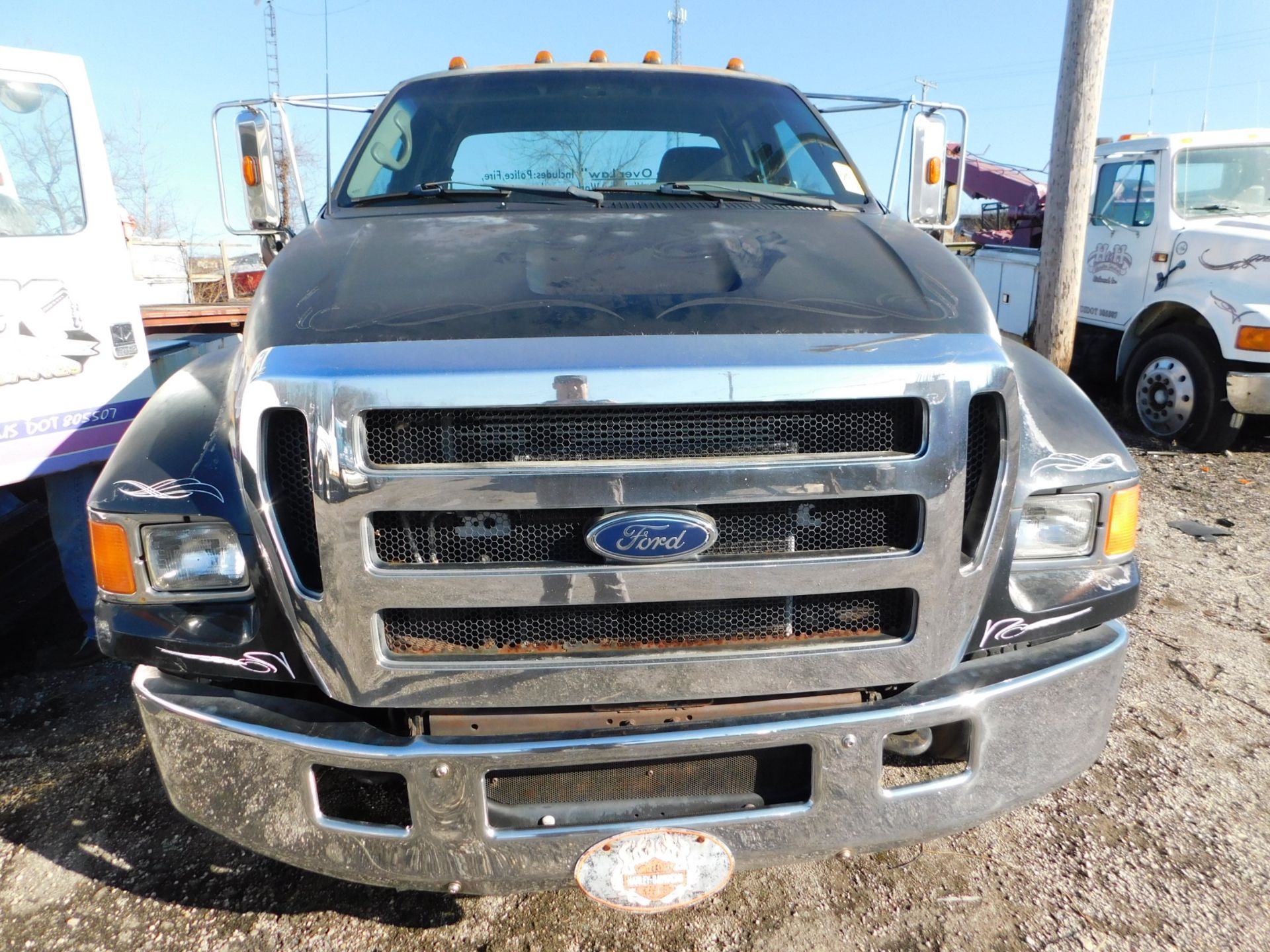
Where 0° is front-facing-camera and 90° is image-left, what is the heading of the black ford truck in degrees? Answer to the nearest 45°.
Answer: approximately 0°

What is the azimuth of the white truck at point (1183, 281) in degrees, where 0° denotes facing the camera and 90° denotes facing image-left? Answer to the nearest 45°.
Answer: approximately 315°

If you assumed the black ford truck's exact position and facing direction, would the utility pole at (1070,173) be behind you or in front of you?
behind

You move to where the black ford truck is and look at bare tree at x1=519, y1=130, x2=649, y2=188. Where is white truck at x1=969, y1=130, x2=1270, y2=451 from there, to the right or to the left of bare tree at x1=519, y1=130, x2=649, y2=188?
right

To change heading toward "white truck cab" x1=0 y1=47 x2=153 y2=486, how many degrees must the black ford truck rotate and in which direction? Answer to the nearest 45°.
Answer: approximately 135° to its right

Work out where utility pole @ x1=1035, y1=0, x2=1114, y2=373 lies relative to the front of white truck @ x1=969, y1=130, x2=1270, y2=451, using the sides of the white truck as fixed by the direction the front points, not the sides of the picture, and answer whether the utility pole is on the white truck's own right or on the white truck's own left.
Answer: on the white truck's own right

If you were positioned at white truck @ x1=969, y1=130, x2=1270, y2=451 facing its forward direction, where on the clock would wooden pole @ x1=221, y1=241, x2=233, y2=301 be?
The wooden pole is roughly at 5 o'clock from the white truck.

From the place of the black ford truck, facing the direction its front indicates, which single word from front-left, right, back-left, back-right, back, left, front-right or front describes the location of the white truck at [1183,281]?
back-left

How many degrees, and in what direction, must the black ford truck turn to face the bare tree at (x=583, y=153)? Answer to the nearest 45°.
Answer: approximately 180°
